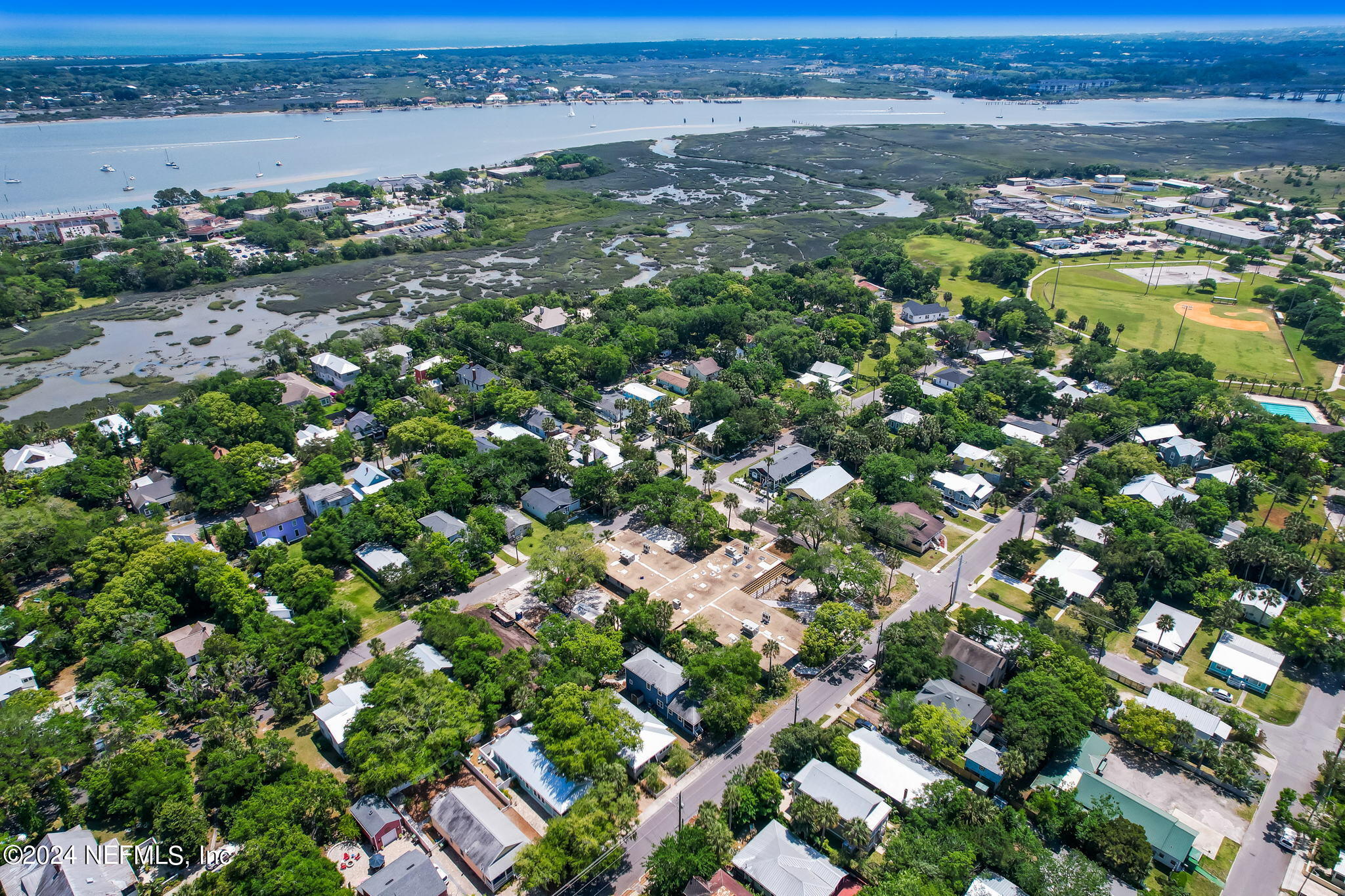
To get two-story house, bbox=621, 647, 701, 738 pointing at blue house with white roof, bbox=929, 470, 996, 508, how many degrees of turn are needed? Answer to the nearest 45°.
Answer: approximately 90° to its left

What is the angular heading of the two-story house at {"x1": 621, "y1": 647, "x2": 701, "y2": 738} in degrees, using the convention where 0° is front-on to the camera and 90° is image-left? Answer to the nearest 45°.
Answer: approximately 315°

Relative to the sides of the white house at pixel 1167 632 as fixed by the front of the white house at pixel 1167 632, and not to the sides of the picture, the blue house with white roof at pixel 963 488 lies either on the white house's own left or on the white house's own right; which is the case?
on the white house's own right

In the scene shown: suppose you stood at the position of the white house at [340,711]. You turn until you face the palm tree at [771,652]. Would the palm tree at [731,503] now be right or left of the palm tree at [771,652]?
left

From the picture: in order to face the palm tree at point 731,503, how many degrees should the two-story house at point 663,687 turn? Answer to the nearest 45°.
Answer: approximately 135° to its left

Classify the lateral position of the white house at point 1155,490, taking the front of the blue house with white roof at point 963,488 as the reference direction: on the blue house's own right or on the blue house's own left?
on the blue house's own left

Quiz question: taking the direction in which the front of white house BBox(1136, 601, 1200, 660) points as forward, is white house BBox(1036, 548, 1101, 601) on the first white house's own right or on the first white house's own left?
on the first white house's own right

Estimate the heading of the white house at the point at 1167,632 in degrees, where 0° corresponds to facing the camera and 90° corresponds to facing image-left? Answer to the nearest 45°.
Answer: approximately 45°

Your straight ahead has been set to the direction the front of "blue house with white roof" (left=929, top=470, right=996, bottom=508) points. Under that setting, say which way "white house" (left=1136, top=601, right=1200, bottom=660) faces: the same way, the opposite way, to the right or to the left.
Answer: to the right

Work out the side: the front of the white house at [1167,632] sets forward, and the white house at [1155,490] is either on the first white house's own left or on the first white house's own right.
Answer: on the first white house's own right
